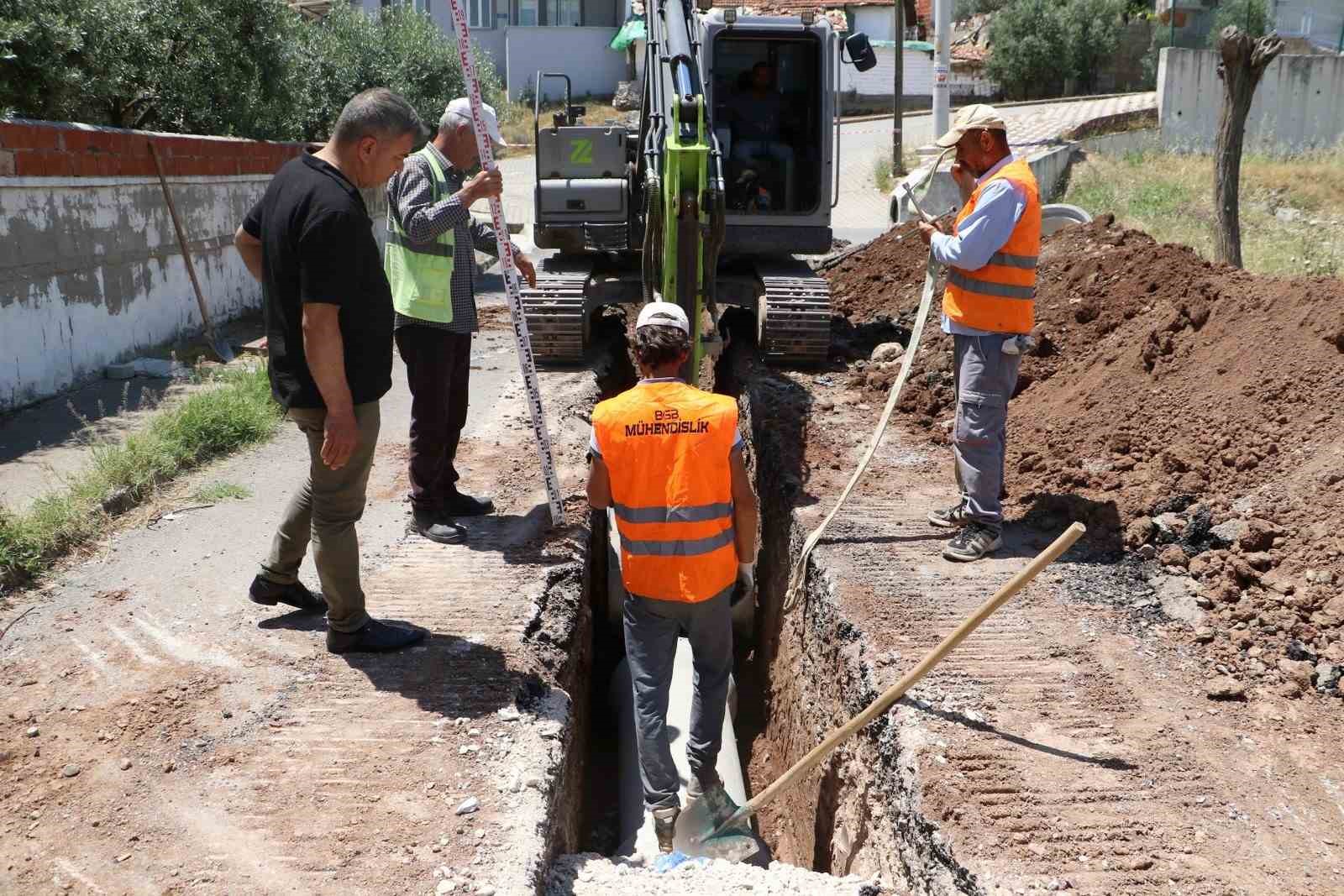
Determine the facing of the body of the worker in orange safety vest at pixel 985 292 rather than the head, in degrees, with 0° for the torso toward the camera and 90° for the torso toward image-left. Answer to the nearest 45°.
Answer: approximately 90°

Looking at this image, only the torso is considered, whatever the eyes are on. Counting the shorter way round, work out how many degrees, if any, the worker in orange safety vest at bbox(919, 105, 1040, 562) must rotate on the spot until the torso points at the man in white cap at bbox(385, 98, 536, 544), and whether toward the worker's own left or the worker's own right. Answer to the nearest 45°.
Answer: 0° — they already face them

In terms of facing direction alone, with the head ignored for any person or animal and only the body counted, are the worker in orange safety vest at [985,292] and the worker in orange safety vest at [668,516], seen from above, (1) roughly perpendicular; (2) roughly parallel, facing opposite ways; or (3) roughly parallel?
roughly perpendicular

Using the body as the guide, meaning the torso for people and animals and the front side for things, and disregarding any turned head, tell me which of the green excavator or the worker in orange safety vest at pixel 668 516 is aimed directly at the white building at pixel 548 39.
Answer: the worker in orange safety vest

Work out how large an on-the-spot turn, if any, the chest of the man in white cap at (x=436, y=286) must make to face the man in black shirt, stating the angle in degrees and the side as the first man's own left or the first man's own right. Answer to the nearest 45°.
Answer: approximately 90° to the first man's own right

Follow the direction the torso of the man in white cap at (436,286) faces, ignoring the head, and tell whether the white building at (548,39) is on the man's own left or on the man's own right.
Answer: on the man's own left

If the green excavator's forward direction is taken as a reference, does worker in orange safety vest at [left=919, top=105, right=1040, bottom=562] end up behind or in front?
in front

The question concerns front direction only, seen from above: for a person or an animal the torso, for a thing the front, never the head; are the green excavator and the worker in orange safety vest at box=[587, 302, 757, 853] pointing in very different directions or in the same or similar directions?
very different directions

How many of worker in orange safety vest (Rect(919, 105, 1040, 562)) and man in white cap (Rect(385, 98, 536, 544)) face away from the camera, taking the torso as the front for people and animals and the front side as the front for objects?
0

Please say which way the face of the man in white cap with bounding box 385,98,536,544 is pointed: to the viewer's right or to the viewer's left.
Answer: to the viewer's right

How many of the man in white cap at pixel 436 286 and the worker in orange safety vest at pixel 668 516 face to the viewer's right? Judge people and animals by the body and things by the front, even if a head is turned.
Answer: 1

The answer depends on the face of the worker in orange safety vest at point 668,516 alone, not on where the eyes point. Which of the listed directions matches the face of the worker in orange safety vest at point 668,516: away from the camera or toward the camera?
away from the camera

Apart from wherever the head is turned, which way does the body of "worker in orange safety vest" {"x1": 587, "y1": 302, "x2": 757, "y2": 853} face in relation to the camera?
away from the camera
